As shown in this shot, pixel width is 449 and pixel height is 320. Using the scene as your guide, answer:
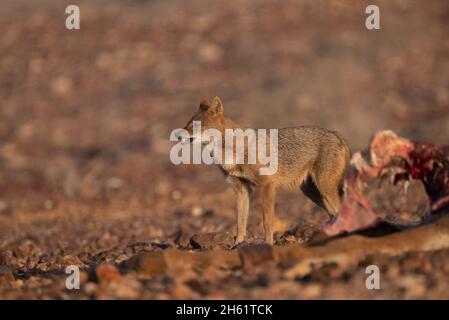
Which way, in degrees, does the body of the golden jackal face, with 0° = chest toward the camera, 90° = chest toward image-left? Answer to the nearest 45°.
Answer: approximately 90°
